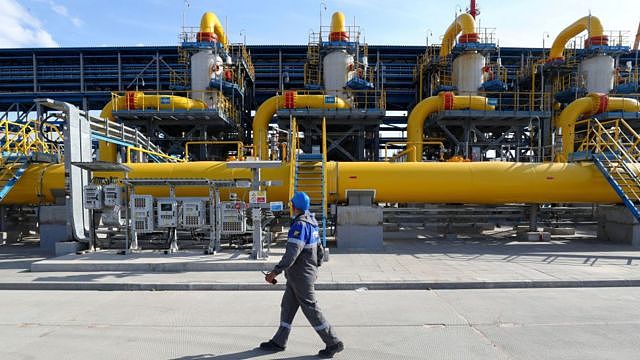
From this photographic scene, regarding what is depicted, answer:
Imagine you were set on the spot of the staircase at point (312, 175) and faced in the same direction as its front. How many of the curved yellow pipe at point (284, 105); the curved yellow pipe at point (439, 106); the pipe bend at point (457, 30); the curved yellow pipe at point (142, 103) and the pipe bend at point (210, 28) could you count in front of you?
0

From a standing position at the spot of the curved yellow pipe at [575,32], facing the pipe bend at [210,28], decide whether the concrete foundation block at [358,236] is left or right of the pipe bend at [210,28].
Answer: left

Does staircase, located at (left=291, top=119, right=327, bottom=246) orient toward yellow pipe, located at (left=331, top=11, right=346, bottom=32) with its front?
no

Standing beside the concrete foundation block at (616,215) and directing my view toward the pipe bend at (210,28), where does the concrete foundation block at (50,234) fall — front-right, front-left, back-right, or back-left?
front-left

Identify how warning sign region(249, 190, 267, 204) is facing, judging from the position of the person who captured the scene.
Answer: facing the viewer

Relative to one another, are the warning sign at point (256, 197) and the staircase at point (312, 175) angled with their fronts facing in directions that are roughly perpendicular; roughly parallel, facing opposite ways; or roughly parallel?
roughly parallel

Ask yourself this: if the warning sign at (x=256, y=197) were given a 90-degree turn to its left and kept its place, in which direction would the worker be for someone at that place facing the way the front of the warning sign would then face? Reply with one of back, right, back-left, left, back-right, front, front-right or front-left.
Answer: right

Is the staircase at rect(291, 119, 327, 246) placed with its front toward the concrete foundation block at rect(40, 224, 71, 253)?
no

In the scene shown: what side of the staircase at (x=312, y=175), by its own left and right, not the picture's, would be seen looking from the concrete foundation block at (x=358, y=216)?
left

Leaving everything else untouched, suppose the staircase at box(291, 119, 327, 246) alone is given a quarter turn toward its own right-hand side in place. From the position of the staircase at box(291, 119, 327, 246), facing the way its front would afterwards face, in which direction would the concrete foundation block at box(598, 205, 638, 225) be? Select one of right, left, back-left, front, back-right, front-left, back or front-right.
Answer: back

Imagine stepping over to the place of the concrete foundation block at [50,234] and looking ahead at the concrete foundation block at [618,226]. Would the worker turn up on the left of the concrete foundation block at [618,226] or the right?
right

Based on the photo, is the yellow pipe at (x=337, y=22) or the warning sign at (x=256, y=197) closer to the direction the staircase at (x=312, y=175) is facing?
the warning sign

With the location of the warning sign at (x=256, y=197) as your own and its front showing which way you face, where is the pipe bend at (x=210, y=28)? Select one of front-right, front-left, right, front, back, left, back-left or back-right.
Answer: back

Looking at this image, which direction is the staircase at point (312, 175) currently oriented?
toward the camera

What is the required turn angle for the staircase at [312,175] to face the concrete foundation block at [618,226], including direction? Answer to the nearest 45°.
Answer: approximately 90° to its left

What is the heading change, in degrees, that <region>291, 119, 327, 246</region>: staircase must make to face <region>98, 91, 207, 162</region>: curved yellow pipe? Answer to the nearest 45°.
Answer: approximately 135° to its right

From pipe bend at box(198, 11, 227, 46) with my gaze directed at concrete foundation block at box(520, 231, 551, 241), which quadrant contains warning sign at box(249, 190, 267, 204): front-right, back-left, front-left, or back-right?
front-right

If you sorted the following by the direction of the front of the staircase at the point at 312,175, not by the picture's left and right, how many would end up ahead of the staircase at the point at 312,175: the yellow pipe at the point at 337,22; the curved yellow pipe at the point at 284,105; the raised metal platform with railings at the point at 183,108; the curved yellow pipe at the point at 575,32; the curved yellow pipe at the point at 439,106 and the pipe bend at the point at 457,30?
0

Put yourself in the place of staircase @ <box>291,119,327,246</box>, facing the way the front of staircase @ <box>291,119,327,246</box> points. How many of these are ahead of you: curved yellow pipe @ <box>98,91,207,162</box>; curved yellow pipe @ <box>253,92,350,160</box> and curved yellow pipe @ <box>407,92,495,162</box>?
0

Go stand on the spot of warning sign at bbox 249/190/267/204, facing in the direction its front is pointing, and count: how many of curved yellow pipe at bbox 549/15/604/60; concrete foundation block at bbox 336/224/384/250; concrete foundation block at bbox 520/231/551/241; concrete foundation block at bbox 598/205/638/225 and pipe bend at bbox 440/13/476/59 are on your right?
0
